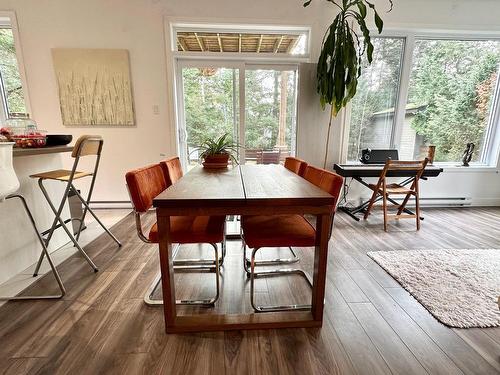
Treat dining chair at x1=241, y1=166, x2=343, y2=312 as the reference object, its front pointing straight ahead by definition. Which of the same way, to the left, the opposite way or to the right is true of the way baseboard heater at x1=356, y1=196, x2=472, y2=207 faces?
to the left

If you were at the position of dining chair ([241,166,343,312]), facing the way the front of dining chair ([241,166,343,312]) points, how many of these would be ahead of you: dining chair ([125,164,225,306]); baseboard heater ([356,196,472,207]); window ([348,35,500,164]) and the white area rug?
1

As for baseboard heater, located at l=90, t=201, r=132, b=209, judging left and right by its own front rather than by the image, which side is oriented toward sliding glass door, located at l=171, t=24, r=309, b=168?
left

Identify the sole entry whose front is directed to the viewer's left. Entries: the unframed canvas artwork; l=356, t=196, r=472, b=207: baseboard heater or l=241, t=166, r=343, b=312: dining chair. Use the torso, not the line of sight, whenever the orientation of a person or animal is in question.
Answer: the dining chair

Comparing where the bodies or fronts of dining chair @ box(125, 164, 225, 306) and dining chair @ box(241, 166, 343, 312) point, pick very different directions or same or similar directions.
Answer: very different directions

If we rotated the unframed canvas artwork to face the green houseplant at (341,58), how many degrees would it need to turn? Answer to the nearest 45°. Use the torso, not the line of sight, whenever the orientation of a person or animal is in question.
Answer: approximately 45° to its left

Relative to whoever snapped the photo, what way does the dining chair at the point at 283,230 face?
facing to the left of the viewer

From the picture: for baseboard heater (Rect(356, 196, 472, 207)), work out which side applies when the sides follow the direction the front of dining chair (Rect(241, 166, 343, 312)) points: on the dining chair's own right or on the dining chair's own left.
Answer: on the dining chair's own right

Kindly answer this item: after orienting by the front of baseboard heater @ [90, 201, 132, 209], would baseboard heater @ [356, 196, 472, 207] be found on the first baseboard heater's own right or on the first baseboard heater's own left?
on the first baseboard heater's own left

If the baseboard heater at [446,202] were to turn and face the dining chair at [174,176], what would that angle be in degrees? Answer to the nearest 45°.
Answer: approximately 45° to its right

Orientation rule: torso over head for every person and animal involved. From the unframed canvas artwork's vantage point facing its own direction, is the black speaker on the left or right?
on its left

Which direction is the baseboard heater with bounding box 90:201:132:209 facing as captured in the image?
toward the camera

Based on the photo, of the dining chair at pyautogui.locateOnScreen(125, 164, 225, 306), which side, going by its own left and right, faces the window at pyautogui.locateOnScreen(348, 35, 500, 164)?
front

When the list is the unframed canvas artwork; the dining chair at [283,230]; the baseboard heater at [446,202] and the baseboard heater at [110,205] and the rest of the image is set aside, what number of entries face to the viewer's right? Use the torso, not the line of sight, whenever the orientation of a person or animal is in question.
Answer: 0

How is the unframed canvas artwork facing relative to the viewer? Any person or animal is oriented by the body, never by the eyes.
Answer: toward the camera
